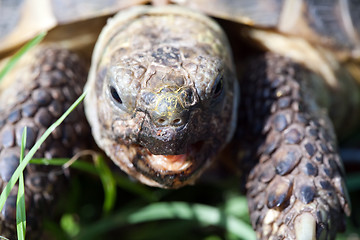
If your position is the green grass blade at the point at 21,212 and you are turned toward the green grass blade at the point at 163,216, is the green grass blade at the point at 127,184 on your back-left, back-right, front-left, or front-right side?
front-left

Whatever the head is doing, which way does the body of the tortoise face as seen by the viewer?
toward the camera
